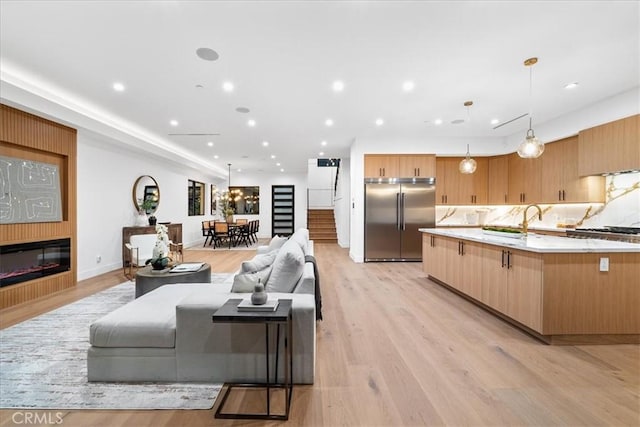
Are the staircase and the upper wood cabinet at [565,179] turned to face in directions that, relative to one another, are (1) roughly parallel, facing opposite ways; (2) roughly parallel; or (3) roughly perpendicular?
roughly perpendicular

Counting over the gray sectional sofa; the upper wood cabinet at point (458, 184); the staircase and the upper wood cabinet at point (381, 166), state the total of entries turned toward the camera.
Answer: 3

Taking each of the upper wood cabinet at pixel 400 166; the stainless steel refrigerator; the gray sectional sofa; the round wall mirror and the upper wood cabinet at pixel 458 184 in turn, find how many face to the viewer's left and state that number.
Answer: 1

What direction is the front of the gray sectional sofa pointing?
to the viewer's left

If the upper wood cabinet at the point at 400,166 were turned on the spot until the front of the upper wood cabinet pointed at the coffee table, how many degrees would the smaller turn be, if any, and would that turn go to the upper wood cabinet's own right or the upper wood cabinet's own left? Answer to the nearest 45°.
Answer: approximately 45° to the upper wood cabinet's own right

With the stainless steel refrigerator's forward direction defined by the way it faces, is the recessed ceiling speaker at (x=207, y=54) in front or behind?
in front

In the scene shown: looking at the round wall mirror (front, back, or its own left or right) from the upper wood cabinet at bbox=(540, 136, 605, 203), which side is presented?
front

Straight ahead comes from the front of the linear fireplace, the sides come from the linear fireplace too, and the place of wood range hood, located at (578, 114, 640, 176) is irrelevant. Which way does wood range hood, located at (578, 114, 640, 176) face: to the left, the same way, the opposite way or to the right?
the opposite way

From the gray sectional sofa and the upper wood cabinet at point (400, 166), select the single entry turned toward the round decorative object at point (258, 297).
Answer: the upper wood cabinet

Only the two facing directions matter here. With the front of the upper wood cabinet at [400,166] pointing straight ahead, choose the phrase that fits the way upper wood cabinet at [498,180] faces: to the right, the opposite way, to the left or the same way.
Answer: the same way

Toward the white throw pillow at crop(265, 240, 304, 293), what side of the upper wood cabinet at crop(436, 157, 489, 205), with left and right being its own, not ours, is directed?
front

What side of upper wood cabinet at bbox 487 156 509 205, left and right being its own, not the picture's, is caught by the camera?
front

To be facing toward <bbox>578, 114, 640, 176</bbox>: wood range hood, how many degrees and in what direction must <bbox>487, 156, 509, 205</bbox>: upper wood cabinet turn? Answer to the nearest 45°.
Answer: approximately 45° to its left

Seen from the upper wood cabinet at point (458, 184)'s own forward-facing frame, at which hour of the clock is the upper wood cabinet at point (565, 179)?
the upper wood cabinet at point (565, 179) is roughly at 10 o'clock from the upper wood cabinet at point (458, 184).

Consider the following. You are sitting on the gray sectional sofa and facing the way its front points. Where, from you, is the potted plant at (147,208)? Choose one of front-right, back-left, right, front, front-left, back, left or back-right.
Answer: right

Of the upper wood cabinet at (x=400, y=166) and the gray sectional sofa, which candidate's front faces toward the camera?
the upper wood cabinet

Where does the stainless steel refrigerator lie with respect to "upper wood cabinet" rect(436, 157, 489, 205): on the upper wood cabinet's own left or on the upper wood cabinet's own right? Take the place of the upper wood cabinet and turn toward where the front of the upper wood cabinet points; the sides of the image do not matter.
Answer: on the upper wood cabinet's own right

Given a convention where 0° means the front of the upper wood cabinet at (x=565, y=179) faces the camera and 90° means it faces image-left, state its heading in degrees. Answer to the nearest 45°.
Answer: approximately 45°

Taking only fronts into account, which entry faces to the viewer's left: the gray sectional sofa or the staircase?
the gray sectional sofa
